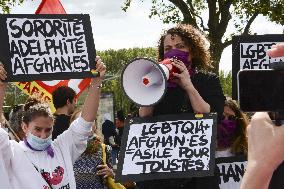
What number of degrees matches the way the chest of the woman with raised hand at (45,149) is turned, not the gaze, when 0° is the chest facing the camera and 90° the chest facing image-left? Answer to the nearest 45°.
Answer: approximately 315°

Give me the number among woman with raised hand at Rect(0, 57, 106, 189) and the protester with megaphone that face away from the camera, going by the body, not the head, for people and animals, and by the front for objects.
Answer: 0

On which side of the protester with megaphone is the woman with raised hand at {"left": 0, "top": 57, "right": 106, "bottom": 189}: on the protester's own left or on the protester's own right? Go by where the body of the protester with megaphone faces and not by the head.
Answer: on the protester's own right
